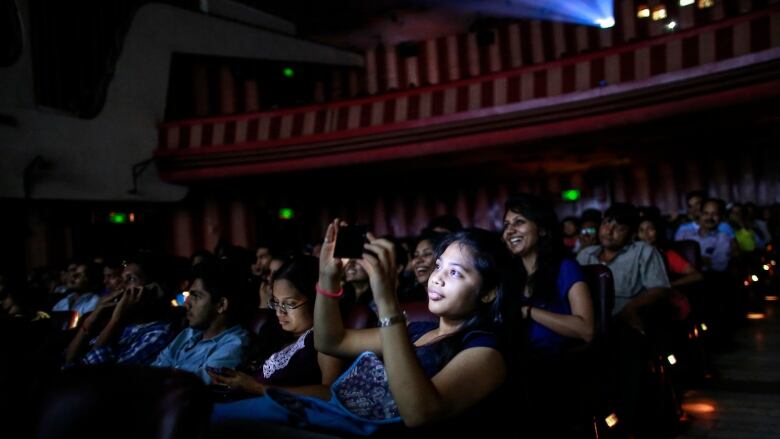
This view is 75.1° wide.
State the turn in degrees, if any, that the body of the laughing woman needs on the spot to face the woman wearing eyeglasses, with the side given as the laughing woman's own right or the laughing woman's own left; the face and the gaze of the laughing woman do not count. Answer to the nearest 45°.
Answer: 0° — they already face them

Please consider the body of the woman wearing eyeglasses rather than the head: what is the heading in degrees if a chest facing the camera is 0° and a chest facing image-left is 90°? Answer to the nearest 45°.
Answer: approximately 45°

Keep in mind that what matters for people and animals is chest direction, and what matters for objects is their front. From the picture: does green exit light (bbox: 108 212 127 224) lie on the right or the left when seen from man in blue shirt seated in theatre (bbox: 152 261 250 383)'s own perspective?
on their right

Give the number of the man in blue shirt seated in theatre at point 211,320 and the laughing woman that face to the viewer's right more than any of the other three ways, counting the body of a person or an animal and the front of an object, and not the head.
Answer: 0

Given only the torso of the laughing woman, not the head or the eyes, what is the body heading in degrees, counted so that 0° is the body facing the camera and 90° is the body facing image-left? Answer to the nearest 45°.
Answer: approximately 45°

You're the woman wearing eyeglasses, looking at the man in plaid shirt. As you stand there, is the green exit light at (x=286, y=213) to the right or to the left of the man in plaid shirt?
right

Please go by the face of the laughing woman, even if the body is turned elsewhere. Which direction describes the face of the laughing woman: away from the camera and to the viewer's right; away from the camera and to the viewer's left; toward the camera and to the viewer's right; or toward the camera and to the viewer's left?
toward the camera and to the viewer's left

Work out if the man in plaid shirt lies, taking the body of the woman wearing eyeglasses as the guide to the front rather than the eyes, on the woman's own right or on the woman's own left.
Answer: on the woman's own right

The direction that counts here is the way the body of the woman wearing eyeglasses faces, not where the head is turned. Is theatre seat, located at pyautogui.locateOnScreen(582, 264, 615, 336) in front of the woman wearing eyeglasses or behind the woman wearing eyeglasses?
behind
